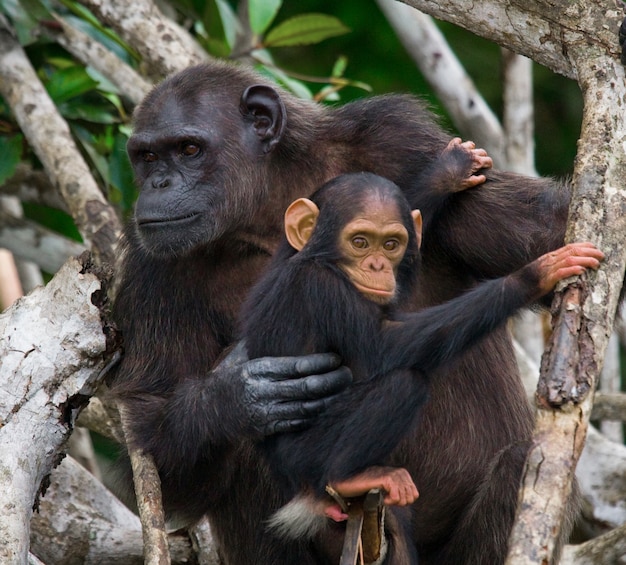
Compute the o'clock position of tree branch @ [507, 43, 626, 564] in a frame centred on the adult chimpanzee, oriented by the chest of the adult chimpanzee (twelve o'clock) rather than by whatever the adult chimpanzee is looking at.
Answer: The tree branch is roughly at 9 o'clock from the adult chimpanzee.

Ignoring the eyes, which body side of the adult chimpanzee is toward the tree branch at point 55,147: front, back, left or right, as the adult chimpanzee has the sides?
right

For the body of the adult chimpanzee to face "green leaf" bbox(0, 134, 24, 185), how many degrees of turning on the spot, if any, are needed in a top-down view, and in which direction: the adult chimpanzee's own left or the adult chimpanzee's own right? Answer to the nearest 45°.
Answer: approximately 90° to the adult chimpanzee's own right

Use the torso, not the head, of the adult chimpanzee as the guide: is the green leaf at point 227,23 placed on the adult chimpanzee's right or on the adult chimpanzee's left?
on the adult chimpanzee's right

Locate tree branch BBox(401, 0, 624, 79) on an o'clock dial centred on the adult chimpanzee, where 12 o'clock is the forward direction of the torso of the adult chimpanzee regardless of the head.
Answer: The tree branch is roughly at 8 o'clock from the adult chimpanzee.

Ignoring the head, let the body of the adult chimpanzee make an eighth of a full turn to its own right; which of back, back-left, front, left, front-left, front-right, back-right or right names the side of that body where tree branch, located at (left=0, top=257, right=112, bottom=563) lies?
front

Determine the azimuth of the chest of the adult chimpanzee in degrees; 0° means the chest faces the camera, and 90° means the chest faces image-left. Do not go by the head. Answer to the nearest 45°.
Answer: approximately 45°

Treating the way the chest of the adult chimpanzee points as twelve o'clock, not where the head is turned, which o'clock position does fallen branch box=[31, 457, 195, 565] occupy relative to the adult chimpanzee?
The fallen branch is roughly at 3 o'clock from the adult chimpanzee.

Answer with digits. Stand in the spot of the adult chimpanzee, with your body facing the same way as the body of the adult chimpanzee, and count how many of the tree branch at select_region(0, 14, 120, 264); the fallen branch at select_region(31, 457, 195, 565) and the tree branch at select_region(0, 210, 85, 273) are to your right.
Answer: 3

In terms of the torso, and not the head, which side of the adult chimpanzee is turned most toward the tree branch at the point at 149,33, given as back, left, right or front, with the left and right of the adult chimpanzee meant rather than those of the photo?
right

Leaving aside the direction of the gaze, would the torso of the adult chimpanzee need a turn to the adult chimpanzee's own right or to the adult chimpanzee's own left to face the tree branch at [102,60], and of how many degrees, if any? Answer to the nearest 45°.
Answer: approximately 90° to the adult chimpanzee's own right
